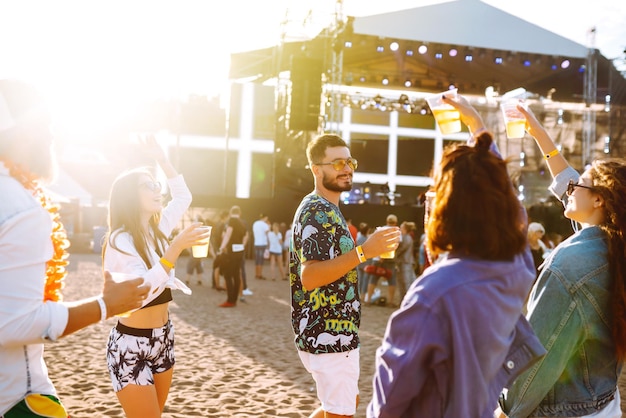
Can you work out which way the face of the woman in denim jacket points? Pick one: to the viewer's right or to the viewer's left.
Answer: to the viewer's left

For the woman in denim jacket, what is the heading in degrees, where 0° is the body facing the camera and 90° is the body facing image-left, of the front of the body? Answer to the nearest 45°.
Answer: approximately 90°

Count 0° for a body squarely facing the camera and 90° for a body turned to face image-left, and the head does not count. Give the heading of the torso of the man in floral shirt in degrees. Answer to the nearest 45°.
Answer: approximately 270°

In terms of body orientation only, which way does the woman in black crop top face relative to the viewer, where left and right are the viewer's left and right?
facing the viewer and to the right of the viewer

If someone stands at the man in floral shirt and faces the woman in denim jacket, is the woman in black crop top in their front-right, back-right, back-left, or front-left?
back-right

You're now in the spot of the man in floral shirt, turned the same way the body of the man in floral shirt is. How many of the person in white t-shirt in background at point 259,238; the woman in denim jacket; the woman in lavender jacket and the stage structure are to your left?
2

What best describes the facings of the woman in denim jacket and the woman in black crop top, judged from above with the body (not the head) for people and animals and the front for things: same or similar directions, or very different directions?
very different directions

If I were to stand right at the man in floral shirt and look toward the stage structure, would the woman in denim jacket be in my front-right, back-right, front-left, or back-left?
back-right

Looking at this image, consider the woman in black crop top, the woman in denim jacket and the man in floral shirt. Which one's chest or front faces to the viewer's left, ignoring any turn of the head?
the woman in denim jacket

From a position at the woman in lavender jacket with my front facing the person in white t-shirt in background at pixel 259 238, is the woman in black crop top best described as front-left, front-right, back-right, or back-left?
front-left

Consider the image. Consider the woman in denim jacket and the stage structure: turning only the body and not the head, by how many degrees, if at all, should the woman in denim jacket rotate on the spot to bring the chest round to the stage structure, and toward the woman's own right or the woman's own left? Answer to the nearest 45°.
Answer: approximately 90° to the woman's own right

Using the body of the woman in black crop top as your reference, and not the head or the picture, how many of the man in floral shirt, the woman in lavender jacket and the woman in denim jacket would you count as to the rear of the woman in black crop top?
0

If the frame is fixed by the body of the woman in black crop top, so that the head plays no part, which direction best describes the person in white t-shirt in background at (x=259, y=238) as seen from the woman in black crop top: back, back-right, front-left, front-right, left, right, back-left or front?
back-left

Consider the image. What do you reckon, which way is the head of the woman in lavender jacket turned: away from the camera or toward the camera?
away from the camera
